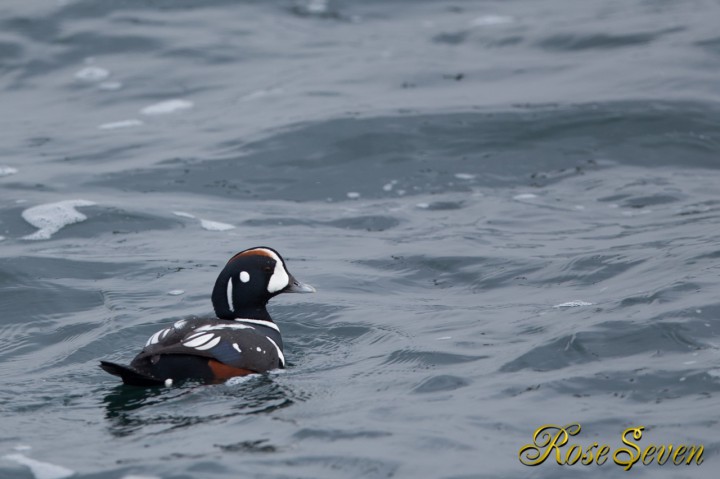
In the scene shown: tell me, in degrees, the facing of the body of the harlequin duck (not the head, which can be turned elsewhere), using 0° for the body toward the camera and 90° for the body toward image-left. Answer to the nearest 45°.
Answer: approximately 270°
